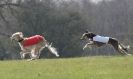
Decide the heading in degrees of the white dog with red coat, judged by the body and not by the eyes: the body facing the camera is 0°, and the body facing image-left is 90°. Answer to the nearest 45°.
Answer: approximately 90°

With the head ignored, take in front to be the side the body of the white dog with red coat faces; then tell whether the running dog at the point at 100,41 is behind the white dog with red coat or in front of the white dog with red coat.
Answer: behind
